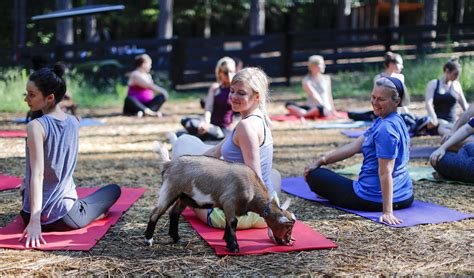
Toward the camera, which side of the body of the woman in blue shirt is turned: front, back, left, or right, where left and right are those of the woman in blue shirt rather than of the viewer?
left

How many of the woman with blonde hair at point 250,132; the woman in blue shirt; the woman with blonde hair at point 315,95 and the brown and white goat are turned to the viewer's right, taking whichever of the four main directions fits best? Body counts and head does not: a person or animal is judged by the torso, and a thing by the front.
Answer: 1

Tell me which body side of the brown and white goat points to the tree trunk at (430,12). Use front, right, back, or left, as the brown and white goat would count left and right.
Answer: left

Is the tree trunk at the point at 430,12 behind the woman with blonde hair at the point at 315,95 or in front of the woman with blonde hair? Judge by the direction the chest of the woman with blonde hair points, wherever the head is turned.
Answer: behind

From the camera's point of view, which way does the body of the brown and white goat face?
to the viewer's right

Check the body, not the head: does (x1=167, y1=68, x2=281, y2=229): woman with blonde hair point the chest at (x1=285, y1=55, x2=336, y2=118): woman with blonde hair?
no

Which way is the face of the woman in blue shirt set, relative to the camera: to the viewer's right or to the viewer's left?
to the viewer's left

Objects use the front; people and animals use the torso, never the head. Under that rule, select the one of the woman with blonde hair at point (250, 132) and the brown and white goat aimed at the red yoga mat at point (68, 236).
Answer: the woman with blonde hair

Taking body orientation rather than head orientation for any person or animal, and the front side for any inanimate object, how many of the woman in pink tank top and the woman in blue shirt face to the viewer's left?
1

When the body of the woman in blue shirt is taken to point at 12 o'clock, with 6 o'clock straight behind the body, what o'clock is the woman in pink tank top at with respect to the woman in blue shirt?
The woman in pink tank top is roughly at 2 o'clock from the woman in blue shirt.

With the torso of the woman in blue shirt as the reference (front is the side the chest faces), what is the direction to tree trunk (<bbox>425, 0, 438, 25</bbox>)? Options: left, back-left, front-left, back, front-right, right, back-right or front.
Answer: right

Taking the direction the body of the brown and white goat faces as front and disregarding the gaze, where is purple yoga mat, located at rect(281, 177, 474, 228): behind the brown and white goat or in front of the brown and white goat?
in front

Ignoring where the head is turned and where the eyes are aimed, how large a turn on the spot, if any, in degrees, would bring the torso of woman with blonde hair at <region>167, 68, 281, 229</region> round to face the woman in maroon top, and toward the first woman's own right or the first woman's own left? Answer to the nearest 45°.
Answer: approximately 90° to the first woman's own right

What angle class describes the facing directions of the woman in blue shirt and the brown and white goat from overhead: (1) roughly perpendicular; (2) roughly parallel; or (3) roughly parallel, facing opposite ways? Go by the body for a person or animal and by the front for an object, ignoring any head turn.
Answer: roughly parallel, facing opposite ways

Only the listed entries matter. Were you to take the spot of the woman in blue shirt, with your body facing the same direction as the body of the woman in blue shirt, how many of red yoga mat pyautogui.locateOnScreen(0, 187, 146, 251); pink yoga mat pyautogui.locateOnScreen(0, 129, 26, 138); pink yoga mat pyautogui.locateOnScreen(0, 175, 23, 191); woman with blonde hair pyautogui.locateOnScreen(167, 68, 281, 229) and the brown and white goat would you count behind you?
0
